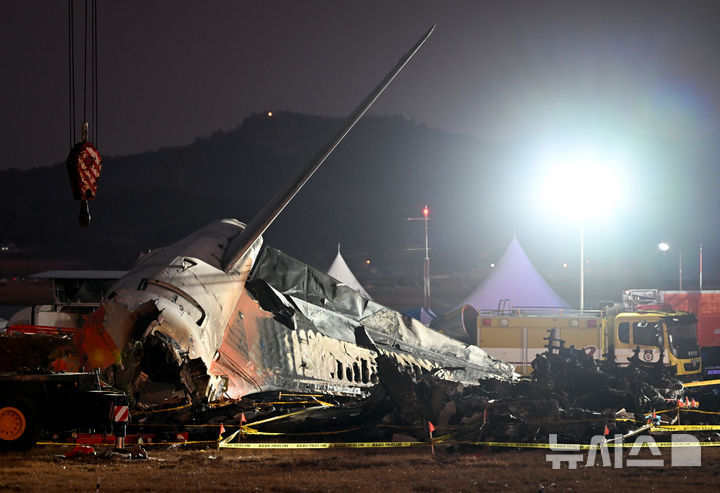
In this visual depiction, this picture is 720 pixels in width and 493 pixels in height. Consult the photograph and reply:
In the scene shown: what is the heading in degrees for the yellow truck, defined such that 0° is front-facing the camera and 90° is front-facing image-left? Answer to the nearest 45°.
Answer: approximately 315°

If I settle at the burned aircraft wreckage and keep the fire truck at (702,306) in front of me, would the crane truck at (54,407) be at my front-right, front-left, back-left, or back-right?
back-right

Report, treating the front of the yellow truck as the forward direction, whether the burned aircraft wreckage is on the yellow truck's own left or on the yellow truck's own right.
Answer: on the yellow truck's own right

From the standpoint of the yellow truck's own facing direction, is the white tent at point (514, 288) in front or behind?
behind

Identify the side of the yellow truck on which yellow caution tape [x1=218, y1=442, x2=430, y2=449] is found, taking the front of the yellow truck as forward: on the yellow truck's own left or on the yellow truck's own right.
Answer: on the yellow truck's own right

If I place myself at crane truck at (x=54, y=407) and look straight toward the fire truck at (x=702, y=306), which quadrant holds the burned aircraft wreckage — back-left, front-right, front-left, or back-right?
front-left

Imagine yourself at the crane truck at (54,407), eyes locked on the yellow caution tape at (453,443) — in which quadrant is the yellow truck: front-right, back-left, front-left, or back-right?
front-left

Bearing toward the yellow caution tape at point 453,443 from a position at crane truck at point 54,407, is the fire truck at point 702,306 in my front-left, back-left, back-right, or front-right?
front-left

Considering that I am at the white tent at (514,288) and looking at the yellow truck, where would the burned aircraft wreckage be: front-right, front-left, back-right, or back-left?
front-right
